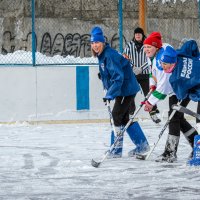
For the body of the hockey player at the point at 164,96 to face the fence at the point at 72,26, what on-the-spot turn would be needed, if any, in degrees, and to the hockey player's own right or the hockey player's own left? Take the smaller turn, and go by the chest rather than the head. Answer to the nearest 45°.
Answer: approximately 90° to the hockey player's own right

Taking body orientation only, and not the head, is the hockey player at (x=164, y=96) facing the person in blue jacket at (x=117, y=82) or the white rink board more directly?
the person in blue jacket

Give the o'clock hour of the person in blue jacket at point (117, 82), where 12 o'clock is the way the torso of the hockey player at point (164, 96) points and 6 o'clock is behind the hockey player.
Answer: The person in blue jacket is roughly at 1 o'clock from the hockey player.

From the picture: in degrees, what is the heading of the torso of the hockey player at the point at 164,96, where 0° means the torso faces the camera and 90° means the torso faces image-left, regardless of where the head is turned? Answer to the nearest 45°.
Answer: approximately 90°

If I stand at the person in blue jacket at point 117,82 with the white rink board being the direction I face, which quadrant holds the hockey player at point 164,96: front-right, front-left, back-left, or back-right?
back-right

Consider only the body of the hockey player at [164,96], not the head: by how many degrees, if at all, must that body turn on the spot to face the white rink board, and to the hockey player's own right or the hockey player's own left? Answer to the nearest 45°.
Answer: approximately 45° to the hockey player's own right
